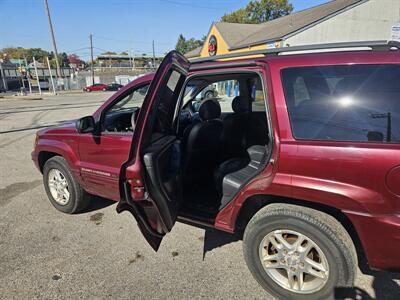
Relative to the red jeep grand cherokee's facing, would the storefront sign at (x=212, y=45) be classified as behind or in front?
in front

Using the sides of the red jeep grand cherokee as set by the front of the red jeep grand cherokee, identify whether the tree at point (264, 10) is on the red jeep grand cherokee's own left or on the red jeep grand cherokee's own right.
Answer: on the red jeep grand cherokee's own right

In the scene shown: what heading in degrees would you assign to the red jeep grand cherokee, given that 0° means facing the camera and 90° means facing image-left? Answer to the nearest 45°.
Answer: approximately 135°
